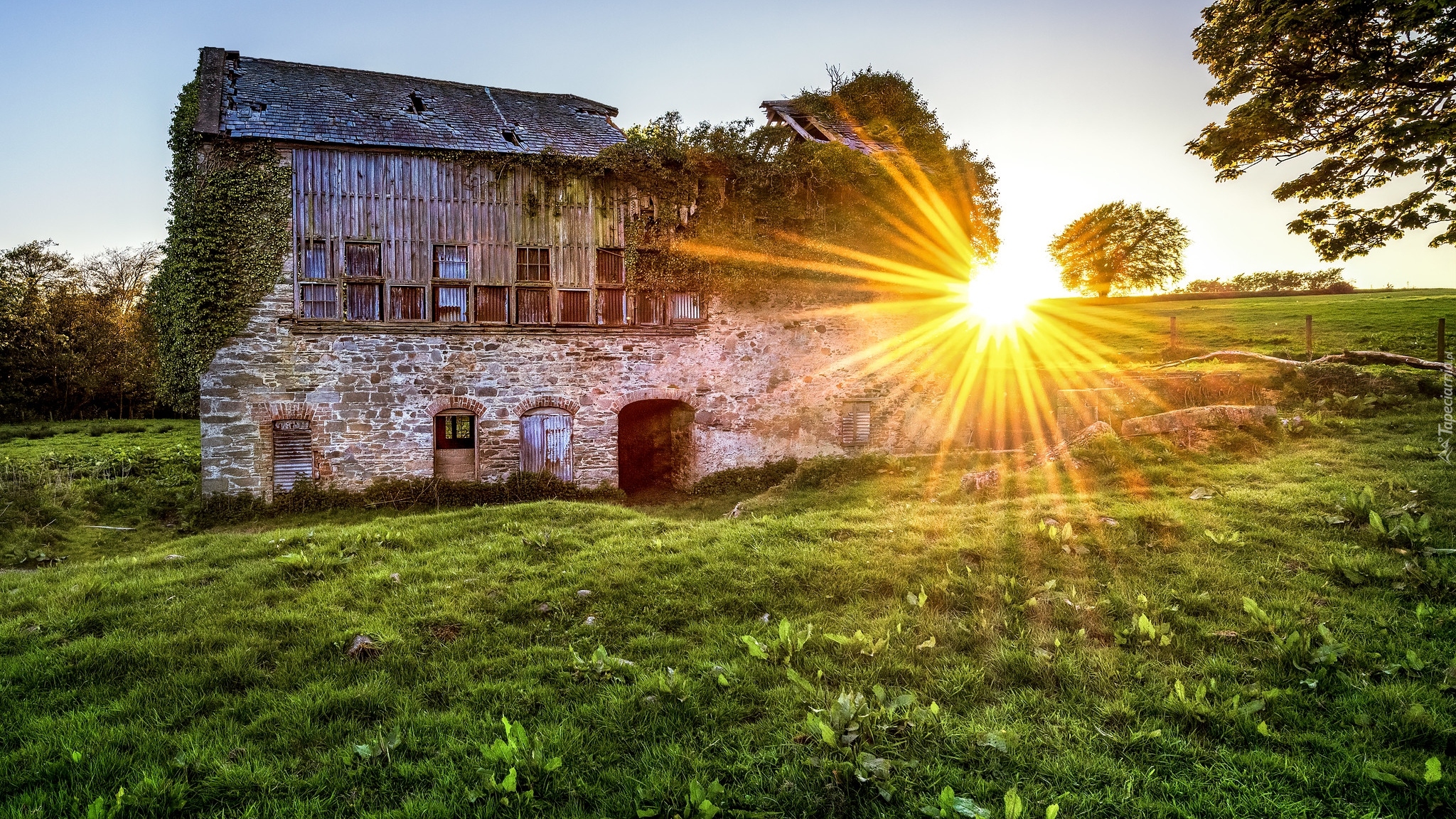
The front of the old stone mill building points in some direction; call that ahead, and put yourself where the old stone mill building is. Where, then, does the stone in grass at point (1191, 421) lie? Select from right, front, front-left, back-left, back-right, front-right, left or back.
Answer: front-left

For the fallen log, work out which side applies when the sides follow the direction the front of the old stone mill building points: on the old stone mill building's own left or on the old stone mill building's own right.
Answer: on the old stone mill building's own left

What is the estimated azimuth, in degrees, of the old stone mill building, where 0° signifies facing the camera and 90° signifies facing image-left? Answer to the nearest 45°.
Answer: approximately 0°

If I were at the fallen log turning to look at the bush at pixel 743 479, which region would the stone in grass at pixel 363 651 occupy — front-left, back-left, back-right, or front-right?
front-left

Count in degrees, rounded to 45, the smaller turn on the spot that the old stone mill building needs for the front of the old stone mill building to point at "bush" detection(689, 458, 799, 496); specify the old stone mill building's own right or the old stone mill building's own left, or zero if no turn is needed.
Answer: approximately 90° to the old stone mill building's own left

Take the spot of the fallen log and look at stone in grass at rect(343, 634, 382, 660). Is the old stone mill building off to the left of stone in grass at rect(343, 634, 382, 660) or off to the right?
right

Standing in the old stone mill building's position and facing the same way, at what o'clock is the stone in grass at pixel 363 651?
The stone in grass is roughly at 12 o'clock from the old stone mill building.

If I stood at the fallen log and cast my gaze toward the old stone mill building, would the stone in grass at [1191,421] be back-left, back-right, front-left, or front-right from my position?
front-left
